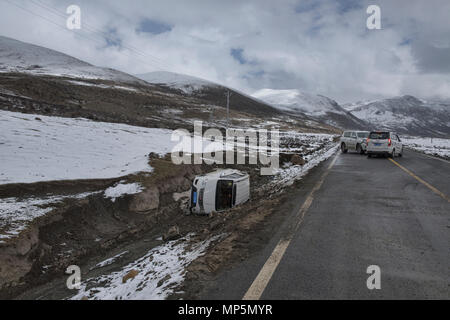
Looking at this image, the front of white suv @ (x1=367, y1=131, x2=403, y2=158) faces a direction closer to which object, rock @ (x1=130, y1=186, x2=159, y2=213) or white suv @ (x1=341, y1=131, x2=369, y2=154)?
the white suv

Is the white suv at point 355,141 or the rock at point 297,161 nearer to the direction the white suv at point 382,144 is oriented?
the white suv

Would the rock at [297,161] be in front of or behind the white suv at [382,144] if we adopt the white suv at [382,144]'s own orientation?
behind

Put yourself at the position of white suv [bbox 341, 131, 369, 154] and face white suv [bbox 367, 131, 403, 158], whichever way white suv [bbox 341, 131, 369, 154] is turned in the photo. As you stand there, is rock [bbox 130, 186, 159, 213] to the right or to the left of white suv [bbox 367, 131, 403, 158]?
right

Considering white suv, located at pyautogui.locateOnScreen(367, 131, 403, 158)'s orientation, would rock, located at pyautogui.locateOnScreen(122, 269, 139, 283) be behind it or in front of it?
behind

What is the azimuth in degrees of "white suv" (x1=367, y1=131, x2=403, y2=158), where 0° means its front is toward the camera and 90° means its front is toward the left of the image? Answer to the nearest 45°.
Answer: approximately 225°

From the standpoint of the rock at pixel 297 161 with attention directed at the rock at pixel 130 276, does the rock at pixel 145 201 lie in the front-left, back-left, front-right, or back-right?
front-right

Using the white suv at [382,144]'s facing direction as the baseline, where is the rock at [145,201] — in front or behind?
behind

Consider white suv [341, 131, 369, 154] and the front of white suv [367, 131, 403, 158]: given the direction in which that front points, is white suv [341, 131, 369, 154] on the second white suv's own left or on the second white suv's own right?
on the second white suv's own left
